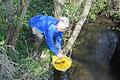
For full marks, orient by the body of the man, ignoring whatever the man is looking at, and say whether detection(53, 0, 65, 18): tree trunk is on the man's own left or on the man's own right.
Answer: on the man's own left

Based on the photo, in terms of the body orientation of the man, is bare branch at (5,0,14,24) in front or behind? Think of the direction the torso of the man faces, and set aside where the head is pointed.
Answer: behind
